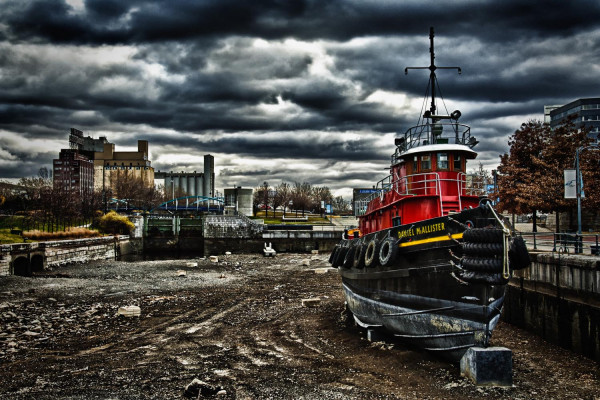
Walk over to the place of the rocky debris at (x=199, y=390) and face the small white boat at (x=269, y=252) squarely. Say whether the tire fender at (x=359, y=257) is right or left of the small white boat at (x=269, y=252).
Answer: right
